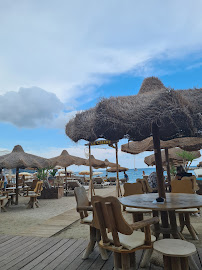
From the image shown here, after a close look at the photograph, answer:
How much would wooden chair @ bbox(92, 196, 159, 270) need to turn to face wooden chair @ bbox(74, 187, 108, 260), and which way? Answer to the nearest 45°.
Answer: approximately 90° to its left

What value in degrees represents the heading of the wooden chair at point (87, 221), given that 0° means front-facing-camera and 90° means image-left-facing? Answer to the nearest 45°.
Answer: approximately 270°

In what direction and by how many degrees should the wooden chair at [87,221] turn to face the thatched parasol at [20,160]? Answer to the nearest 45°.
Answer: approximately 135° to its left

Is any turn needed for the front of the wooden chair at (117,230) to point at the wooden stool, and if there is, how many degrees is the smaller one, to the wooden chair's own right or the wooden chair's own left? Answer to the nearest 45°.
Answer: approximately 45° to the wooden chair's own right

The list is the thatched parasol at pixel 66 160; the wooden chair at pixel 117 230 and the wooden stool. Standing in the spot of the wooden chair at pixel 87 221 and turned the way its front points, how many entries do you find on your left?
1

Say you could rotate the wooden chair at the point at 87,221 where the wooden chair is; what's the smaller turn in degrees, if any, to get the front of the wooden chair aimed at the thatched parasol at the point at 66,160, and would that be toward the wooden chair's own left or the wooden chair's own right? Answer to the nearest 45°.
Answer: approximately 90° to the wooden chair's own left

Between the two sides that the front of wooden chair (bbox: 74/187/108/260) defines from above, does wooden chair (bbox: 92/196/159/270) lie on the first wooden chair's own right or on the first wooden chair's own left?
on the first wooden chair's own right

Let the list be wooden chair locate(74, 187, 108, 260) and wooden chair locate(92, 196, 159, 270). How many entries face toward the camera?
0

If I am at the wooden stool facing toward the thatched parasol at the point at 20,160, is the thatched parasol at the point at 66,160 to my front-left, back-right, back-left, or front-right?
front-right

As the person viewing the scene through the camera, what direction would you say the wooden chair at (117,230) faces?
facing away from the viewer and to the right of the viewer

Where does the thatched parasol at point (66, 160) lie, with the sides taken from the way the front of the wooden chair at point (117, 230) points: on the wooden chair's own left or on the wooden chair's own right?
on the wooden chair's own left
